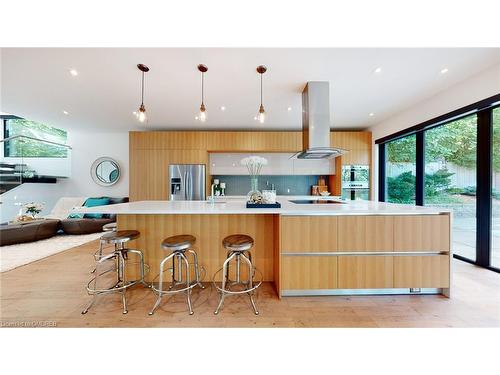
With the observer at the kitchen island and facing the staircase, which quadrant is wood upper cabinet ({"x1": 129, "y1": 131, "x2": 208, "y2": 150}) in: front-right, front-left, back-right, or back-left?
front-right

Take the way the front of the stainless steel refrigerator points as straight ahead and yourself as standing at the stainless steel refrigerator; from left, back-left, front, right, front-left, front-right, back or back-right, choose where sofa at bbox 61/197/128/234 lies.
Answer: right

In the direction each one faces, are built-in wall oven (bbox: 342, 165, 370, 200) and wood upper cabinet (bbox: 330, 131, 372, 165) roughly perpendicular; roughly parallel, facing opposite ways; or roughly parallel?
roughly parallel

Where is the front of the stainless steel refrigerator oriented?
toward the camera

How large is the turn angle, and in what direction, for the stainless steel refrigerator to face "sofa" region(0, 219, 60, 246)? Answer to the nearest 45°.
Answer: approximately 90° to its right

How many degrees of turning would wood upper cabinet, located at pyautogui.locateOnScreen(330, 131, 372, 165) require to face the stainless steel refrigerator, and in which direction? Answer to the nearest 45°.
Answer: approximately 45° to its right

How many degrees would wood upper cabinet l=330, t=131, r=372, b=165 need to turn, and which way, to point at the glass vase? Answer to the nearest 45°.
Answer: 0° — it already faces it

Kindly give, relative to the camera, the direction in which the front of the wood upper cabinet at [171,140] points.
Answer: facing the viewer

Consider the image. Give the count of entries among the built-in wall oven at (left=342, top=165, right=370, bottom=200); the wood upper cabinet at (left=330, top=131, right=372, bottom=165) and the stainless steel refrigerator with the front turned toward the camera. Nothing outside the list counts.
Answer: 3

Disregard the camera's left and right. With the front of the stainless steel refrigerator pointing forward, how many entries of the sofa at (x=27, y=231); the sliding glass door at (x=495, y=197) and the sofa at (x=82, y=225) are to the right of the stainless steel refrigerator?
2

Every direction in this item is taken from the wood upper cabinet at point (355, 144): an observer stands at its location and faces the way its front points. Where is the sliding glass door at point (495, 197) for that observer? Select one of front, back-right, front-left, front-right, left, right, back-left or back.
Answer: front-left

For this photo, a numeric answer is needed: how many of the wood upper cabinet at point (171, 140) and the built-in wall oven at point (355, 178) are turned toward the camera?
2

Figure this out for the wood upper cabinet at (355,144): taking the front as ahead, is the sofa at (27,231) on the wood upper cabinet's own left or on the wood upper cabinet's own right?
on the wood upper cabinet's own right

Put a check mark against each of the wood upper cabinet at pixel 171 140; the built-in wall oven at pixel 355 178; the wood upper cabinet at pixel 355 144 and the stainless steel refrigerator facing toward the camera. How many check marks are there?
4
